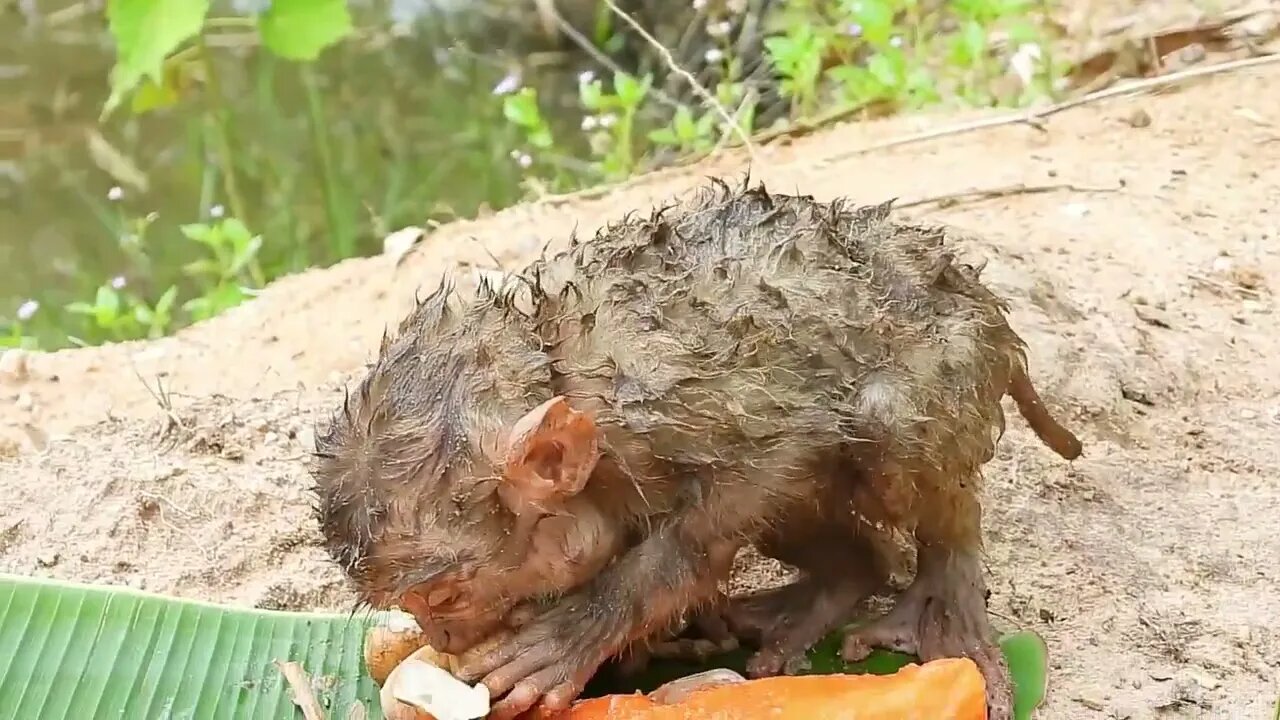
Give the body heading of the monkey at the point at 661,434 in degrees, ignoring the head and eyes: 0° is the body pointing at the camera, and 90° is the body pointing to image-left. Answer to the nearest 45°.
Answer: approximately 90°

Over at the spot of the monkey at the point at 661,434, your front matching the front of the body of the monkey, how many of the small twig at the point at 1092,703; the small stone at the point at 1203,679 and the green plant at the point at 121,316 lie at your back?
2

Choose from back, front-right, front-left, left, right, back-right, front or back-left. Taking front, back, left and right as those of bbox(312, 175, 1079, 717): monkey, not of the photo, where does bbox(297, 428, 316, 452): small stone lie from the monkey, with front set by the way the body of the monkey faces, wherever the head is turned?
front-right

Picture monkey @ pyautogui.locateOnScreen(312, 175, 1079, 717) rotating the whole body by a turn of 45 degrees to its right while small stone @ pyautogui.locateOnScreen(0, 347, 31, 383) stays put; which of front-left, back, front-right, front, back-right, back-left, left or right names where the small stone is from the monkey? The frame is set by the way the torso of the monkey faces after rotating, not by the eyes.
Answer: front

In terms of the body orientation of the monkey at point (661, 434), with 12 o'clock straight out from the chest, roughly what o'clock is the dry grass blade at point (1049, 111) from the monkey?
The dry grass blade is roughly at 4 o'clock from the monkey.

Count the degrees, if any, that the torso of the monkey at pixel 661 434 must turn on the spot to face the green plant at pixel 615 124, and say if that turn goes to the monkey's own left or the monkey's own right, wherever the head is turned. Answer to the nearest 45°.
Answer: approximately 90° to the monkey's own right

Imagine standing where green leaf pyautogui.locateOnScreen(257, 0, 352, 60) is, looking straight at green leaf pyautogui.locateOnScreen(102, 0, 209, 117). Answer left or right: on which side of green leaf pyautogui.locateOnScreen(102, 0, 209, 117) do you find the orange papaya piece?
left

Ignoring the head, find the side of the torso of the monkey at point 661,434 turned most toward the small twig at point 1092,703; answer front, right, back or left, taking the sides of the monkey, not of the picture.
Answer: back

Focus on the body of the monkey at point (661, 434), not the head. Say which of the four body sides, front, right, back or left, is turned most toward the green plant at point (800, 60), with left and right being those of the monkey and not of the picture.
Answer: right

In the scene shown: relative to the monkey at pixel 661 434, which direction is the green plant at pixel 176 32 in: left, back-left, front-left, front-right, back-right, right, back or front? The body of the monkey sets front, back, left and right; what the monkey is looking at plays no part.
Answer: front-right
